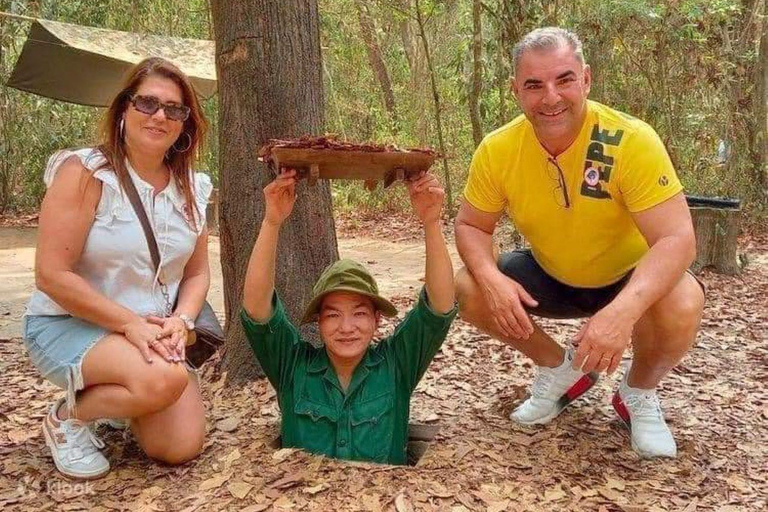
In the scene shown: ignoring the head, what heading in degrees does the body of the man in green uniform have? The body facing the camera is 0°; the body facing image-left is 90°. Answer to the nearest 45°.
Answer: approximately 0°

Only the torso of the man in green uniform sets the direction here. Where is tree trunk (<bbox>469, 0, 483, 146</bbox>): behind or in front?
behind

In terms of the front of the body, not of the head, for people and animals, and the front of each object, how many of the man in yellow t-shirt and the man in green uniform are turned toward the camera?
2

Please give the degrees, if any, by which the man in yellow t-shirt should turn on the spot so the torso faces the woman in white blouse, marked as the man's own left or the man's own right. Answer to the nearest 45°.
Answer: approximately 90° to the man's own right

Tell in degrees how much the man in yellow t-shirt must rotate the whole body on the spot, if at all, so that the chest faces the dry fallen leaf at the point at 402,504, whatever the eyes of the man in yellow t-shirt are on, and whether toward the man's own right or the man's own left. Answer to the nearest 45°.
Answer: approximately 45° to the man's own right

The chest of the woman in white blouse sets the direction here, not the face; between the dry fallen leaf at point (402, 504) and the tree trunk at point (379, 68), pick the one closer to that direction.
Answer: the dry fallen leaf

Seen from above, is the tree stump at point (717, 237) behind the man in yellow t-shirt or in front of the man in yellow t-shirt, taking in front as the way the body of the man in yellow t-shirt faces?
behind

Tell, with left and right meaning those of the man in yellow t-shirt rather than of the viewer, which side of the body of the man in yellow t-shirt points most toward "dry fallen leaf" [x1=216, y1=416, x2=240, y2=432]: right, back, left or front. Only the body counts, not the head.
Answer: right
